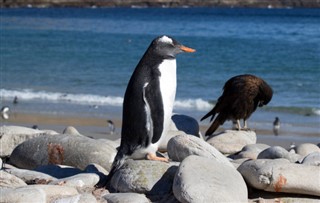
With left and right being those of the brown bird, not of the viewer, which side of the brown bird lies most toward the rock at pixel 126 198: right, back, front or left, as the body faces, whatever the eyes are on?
right

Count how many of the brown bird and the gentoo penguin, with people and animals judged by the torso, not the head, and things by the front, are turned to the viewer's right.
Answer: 2

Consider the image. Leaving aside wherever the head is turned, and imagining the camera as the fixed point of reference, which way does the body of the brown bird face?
to the viewer's right

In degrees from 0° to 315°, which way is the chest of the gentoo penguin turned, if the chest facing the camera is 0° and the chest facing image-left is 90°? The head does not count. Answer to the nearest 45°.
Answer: approximately 270°

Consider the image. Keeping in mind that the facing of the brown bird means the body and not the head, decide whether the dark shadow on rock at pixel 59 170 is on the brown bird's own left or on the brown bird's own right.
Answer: on the brown bird's own right

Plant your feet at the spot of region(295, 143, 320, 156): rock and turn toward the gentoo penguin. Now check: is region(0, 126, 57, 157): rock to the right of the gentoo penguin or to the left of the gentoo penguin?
right

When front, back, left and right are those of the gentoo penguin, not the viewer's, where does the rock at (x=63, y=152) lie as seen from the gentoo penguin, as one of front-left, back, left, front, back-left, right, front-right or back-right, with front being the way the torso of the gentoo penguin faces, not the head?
back-left

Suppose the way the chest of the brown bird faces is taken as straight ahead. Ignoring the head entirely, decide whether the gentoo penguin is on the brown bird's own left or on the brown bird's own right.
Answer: on the brown bird's own right

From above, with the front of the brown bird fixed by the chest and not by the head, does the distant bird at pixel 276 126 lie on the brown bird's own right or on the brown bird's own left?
on the brown bird's own left

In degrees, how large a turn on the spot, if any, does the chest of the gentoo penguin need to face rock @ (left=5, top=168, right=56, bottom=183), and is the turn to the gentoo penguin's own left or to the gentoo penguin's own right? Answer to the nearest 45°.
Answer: approximately 180°
